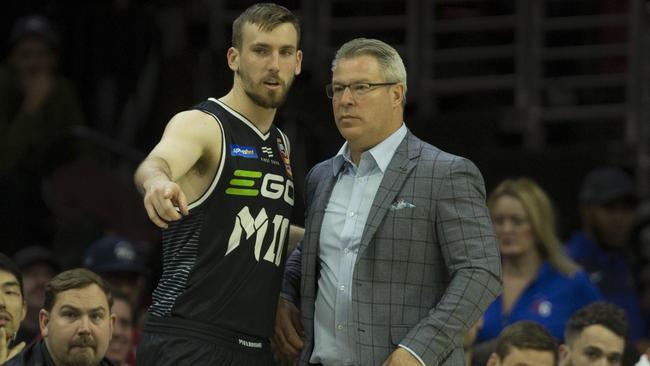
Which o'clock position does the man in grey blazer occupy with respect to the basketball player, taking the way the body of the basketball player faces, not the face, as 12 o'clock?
The man in grey blazer is roughly at 11 o'clock from the basketball player.

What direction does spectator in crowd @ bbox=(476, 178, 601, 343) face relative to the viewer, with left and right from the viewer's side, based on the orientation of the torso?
facing the viewer and to the left of the viewer

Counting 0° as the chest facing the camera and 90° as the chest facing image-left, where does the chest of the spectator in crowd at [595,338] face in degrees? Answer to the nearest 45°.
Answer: approximately 315°

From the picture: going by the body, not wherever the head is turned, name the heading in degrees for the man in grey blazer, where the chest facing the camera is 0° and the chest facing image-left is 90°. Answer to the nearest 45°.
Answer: approximately 45°

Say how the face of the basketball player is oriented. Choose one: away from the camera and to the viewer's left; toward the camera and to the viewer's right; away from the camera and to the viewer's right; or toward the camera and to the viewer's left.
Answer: toward the camera and to the viewer's right

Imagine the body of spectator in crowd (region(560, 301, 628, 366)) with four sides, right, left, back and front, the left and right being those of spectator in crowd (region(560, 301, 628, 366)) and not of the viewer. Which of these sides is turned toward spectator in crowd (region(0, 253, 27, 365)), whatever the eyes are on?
right

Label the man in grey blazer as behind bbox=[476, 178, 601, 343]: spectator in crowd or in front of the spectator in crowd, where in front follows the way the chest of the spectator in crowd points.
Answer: in front

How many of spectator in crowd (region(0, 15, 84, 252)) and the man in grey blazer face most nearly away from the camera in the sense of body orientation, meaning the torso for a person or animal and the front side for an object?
0

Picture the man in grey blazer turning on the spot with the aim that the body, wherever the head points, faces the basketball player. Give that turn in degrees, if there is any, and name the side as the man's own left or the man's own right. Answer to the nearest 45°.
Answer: approximately 45° to the man's own right

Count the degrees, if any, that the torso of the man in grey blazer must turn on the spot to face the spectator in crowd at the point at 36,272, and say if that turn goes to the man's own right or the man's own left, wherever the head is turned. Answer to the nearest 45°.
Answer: approximately 90° to the man's own right

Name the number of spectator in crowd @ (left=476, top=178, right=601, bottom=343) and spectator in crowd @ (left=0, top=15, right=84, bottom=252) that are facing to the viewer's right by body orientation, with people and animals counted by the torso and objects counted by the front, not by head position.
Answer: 0

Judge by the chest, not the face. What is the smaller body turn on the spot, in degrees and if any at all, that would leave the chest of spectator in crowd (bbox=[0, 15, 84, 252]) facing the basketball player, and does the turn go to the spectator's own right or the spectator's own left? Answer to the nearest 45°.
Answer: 0° — they already face them

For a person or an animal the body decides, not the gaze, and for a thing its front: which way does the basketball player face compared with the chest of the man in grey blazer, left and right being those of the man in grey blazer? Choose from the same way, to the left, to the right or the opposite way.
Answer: to the left
